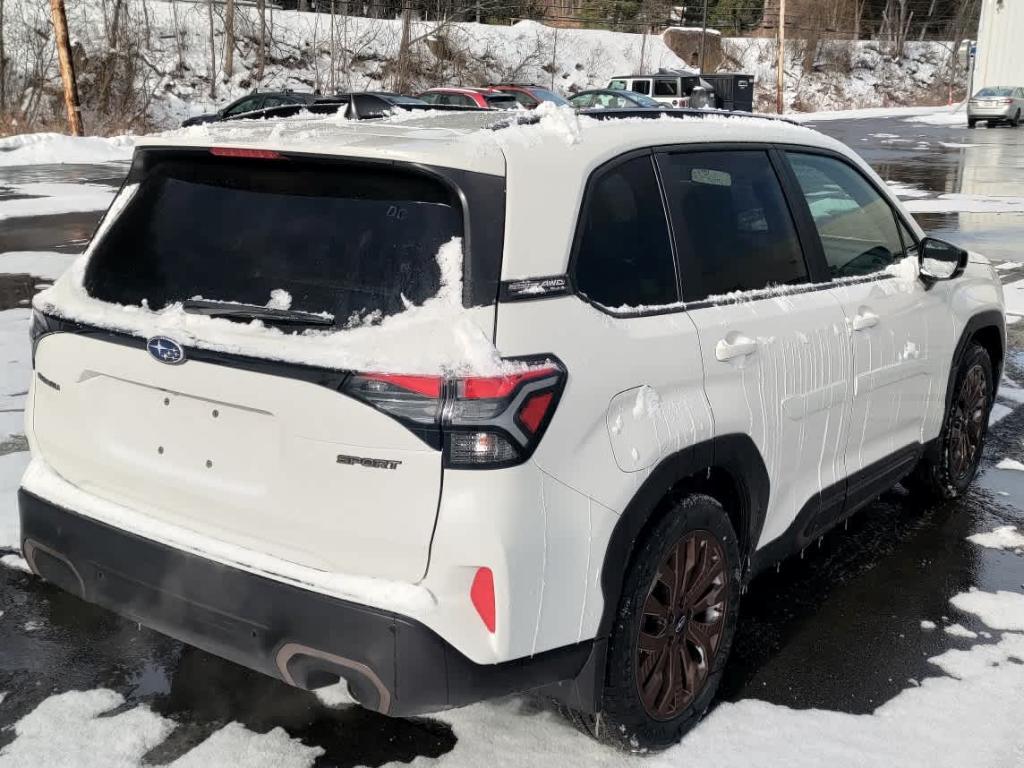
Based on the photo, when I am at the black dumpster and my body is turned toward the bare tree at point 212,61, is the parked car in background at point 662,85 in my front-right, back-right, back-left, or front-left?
front-left

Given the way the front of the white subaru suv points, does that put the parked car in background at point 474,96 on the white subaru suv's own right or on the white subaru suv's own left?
on the white subaru suv's own left

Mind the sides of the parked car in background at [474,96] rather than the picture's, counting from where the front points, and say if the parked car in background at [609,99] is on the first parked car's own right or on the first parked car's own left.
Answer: on the first parked car's own right

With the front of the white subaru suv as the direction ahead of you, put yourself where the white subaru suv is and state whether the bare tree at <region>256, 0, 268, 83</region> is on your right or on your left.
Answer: on your left

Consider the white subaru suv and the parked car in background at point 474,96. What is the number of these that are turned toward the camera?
0

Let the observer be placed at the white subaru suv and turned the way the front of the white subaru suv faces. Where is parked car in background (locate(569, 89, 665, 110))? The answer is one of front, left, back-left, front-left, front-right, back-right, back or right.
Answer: front-left

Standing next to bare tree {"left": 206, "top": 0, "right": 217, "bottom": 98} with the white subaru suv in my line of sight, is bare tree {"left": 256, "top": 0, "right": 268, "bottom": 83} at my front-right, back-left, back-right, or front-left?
back-left

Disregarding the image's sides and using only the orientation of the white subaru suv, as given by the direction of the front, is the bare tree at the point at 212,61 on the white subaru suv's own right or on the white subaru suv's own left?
on the white subaru suv's own left

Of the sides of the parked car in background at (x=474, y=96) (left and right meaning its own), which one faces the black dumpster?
right

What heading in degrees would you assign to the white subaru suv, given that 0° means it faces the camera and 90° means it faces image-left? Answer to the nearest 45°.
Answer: approximately 225°

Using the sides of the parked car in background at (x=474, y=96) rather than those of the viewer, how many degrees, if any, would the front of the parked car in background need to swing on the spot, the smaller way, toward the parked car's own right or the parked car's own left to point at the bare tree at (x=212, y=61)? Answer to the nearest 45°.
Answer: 0° — it already faces it

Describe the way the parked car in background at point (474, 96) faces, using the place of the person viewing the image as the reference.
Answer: facing away from the viewer and to the left of the viewer
